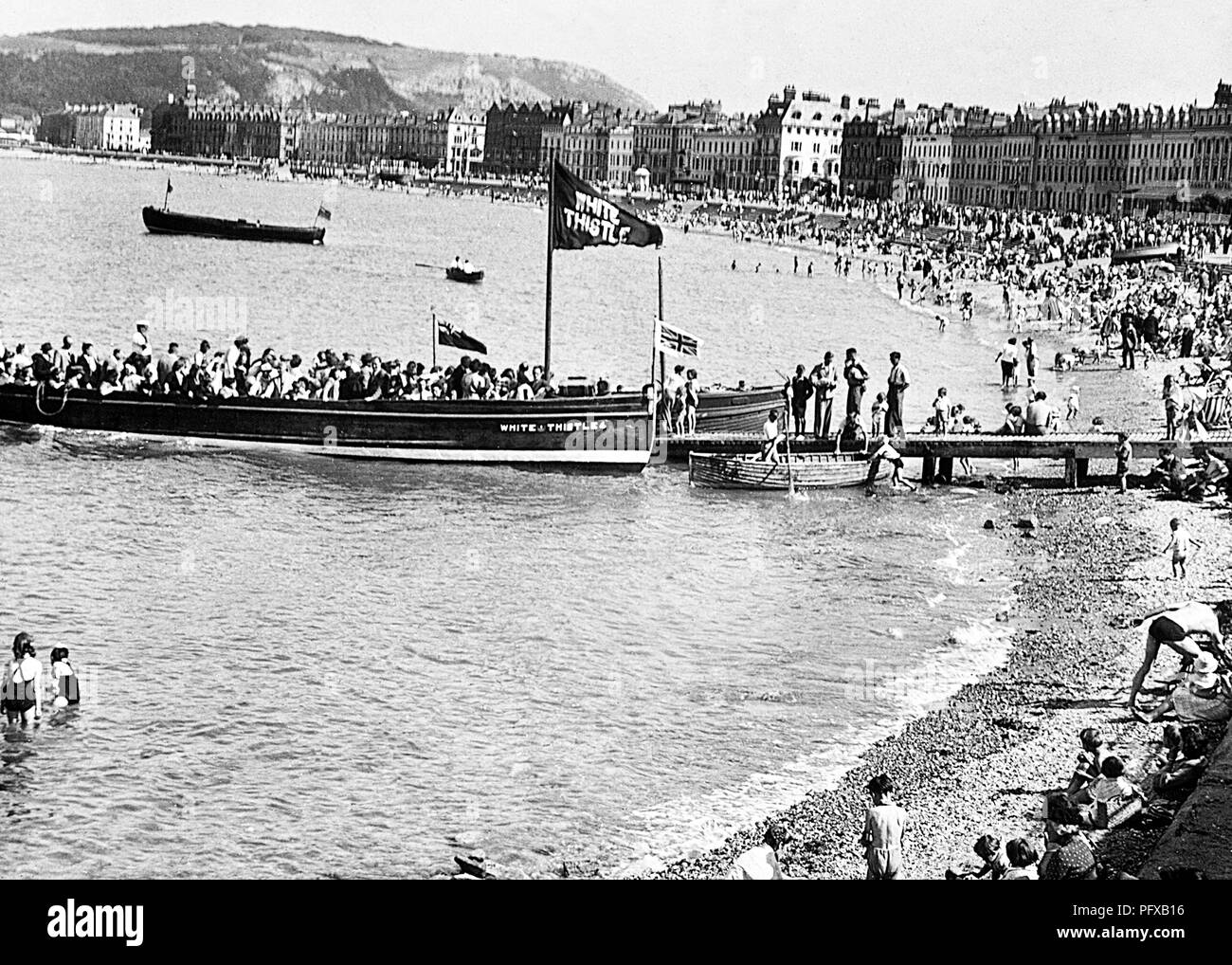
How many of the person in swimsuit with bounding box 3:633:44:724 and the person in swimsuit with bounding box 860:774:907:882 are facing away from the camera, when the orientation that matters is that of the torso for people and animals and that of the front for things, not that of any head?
2

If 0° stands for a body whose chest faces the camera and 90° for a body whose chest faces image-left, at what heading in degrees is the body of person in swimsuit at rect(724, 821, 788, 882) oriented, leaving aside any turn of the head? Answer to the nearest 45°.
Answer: approximately 225°

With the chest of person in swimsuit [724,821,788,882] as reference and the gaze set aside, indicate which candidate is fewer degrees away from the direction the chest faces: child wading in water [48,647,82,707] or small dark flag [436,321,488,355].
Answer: the small dark flag

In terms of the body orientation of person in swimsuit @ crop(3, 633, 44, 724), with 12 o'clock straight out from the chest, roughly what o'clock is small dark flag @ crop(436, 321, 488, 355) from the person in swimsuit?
The small dark flag is roughly at 1 o'clock from the person in swimsuit.

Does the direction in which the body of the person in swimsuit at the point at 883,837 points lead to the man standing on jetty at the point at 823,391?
yes

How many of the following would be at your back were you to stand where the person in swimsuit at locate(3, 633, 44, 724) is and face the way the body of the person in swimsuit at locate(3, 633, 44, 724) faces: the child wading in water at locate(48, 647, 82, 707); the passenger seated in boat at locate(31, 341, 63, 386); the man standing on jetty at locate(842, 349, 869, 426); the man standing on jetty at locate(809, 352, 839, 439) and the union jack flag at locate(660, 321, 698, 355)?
0

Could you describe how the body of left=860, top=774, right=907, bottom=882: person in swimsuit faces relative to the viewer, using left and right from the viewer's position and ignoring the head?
facing away from the viewer

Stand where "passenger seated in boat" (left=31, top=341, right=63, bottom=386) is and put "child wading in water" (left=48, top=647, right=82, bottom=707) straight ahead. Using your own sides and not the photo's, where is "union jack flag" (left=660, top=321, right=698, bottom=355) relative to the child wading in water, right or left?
left

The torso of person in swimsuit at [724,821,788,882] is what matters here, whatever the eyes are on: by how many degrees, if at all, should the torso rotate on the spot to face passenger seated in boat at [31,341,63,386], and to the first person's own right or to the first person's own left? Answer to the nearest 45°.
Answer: approximately 90° to the first person's own left

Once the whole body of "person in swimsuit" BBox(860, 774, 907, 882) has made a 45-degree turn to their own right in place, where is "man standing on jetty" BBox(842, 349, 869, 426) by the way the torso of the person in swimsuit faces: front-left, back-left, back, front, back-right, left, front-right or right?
front-left

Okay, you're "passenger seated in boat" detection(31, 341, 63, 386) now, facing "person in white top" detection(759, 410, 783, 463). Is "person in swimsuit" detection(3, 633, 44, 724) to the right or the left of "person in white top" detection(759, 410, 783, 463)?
right
